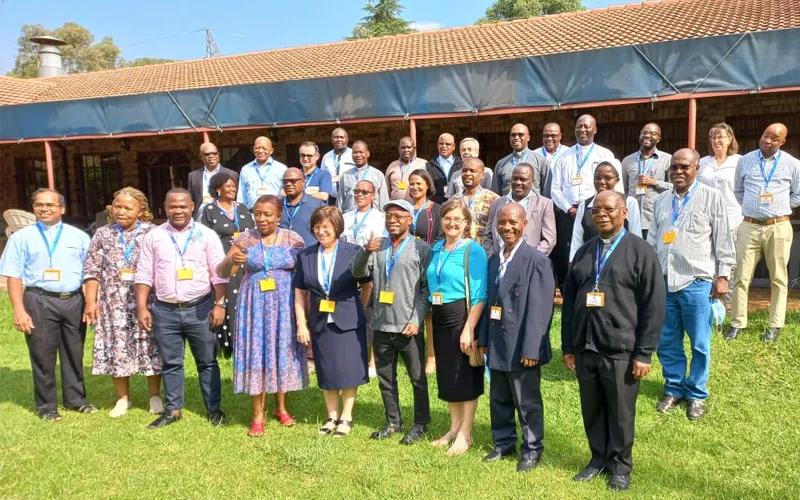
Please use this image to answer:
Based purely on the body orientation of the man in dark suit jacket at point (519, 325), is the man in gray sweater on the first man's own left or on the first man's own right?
on the first man's own right

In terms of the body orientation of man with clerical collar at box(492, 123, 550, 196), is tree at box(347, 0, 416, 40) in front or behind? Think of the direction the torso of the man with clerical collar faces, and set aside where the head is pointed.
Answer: behind

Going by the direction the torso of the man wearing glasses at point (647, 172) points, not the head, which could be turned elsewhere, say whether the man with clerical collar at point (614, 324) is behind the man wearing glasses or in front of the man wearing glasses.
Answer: in front

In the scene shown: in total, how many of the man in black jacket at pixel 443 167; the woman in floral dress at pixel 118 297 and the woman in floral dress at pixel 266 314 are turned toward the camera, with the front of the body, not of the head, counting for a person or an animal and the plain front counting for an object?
3

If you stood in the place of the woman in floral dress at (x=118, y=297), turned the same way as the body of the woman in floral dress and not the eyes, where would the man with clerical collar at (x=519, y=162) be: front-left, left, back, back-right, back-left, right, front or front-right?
left

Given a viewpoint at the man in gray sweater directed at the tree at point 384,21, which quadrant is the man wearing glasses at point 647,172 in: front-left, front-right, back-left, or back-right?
front-right

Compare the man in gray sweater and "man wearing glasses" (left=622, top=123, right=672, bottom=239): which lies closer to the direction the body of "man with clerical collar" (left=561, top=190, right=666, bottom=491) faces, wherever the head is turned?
the man in gray sweater

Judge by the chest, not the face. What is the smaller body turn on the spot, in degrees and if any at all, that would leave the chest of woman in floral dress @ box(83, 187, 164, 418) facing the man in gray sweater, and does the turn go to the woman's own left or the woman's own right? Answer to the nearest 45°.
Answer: approximately 45° to the woman's own left

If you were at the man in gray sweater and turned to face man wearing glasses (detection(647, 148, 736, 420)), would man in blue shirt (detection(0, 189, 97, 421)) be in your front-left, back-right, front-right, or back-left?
back-left

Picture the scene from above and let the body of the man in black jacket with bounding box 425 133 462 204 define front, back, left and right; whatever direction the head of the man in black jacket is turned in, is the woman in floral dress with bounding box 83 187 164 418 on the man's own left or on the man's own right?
on the man's own right

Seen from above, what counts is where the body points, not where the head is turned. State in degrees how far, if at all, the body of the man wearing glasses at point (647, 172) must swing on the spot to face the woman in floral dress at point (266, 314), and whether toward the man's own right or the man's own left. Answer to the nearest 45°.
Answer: approximately 45° to the man's own right

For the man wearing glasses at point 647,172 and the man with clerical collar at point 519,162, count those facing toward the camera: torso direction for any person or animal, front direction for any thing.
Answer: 2

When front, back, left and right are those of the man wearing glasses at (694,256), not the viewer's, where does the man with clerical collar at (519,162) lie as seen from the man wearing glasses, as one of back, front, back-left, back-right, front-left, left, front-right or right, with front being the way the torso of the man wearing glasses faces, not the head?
right

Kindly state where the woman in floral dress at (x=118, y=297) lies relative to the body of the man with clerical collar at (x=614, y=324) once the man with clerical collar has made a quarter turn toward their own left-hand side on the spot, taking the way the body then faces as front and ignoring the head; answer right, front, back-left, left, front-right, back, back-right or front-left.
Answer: back-right

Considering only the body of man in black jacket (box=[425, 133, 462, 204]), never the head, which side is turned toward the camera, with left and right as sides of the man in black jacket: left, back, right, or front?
front

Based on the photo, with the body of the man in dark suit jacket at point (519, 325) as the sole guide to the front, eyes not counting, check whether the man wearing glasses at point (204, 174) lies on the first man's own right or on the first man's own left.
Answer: on the first man's own right
